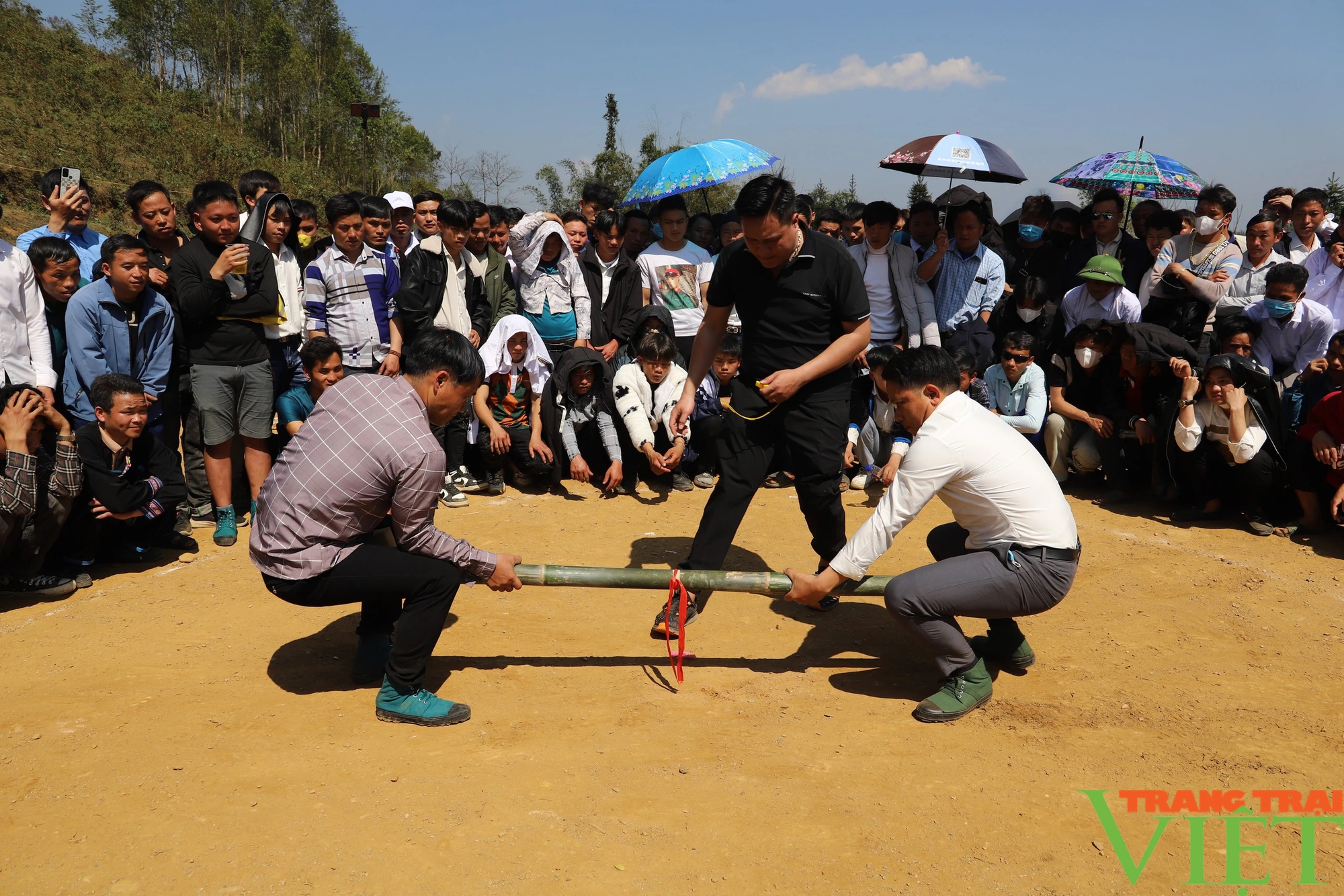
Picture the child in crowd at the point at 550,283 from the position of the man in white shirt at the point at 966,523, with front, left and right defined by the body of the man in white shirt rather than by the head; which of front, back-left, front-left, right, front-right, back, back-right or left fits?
front-right

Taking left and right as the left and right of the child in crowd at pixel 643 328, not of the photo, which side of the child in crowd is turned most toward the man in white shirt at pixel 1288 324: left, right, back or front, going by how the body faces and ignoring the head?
left

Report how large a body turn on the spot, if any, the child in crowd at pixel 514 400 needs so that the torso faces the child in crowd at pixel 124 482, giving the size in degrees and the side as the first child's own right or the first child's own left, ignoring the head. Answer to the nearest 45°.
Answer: approximately 45° to the first child's own right

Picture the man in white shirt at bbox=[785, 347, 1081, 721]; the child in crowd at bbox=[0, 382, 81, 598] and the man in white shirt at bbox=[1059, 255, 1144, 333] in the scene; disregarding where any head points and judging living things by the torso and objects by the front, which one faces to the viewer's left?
the man in white shirt at bbox=[785, 347, 1081, 721]

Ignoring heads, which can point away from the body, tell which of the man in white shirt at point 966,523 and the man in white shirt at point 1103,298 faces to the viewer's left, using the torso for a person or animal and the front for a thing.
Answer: the man in white shirt at point 966,523

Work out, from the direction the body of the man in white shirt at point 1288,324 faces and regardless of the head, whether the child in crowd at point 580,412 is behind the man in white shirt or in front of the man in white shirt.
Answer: in front

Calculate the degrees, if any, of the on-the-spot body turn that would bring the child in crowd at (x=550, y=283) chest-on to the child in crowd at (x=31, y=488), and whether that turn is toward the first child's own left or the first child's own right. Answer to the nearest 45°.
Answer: approximately 45° to the first child's own right

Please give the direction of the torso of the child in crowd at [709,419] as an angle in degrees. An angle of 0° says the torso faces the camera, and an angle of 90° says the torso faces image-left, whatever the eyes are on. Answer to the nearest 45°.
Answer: approximately 0°

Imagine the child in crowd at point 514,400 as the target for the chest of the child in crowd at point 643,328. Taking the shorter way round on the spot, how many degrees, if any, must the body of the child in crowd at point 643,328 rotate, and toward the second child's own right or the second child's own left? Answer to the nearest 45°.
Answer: approximately 45° to the second child's own right

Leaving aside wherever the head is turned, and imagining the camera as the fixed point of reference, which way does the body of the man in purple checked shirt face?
to the viewer's right

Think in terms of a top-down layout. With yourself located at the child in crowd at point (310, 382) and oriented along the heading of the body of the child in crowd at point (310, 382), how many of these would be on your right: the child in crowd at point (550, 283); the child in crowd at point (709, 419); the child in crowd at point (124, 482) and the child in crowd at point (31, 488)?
2

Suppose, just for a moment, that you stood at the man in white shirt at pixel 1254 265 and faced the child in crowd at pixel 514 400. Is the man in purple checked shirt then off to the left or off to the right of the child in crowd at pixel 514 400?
left

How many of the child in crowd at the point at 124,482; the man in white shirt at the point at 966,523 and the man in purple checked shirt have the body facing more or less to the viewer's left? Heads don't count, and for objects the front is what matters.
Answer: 1
